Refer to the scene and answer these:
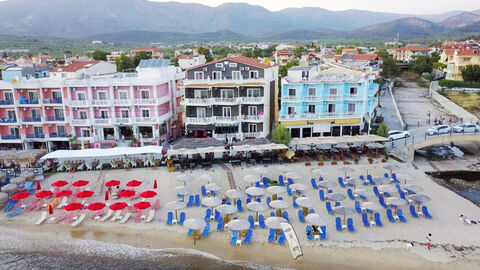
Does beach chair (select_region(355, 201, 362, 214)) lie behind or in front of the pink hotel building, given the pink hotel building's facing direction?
in front

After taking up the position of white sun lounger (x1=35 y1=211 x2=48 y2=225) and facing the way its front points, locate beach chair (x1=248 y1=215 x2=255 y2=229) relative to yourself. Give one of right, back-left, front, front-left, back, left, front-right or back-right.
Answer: left

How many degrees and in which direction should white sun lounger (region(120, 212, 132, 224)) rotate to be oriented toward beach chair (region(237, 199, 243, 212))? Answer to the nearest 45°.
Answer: approximately 135° to its left

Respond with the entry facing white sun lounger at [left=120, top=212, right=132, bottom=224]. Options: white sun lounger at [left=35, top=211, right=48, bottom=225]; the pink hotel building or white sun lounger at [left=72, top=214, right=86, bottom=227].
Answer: the pink hotel building

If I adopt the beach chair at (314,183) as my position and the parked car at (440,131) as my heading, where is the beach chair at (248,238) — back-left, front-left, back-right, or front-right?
back-right

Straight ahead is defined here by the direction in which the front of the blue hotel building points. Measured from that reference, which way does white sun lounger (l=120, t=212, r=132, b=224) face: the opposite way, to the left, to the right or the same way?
the same way

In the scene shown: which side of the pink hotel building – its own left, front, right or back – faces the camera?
front

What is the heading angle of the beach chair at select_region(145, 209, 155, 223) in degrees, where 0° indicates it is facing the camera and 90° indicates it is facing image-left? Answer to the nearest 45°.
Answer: approximately 45°

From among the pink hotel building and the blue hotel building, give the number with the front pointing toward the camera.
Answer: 2

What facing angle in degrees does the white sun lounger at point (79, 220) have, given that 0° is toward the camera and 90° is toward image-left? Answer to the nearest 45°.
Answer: approximately 45°

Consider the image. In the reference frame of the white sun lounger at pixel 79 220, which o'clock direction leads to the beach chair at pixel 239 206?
The beach chair is roughly at 8 o'clock from the white sun lounger.

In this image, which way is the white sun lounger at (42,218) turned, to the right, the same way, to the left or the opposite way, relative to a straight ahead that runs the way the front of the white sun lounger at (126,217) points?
the same way

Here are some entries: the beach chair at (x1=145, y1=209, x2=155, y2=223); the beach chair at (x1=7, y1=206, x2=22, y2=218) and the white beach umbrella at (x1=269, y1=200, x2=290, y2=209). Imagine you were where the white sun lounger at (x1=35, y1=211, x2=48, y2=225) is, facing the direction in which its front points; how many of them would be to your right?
1

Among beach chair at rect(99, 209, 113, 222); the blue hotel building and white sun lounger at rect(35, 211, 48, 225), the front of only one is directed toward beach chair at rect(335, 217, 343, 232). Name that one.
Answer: the blue hotel building

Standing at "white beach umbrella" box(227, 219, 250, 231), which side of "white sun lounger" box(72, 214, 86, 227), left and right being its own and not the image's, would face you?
left

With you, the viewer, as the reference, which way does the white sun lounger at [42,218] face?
facing the viewer and to the left of the viewer

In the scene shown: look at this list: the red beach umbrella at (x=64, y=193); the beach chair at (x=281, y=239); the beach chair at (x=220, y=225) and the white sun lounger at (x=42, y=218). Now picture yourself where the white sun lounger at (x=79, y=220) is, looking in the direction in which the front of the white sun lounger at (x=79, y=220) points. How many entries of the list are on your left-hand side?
2

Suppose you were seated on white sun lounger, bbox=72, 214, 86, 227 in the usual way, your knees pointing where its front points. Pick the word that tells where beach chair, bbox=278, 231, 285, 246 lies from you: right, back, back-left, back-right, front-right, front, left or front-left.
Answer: left

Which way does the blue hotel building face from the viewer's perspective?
toward the camera

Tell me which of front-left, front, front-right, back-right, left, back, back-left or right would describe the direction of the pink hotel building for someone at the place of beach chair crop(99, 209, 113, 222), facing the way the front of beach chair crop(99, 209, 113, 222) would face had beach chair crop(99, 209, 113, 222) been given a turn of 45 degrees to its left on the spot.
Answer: back

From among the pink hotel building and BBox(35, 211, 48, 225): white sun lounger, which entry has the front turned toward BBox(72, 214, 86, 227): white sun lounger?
the pink hotel building
